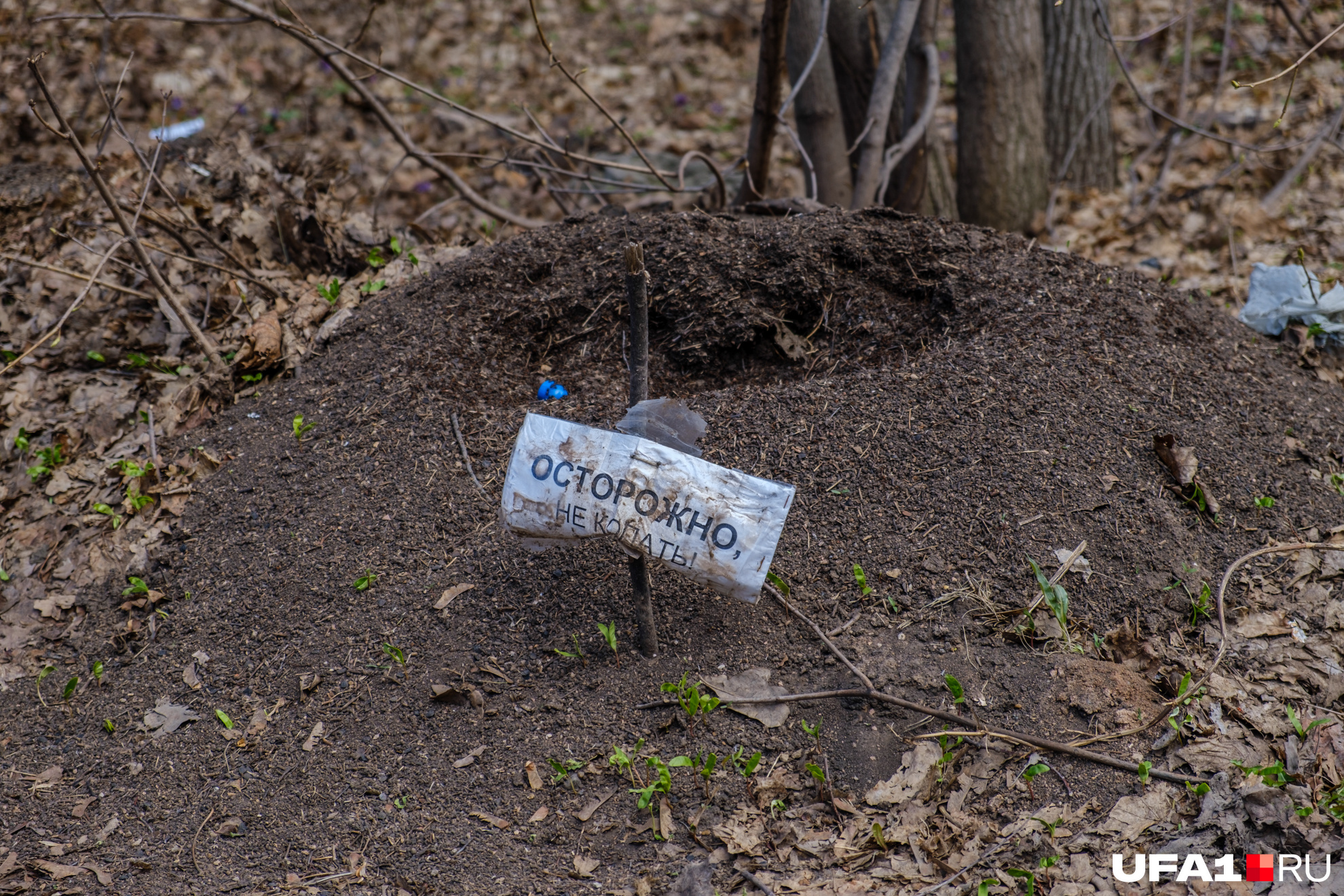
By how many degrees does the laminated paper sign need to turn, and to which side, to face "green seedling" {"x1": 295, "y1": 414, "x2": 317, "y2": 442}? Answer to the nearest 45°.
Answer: approximately 135° to its right

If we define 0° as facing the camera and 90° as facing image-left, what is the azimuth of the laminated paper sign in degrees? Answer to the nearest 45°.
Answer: approximately 0°

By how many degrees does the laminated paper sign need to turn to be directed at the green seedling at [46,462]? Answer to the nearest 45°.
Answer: approximately 135° to its right
